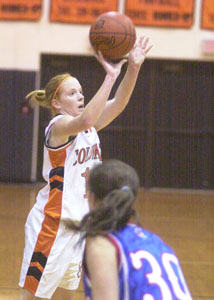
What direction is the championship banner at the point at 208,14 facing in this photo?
toward the camera

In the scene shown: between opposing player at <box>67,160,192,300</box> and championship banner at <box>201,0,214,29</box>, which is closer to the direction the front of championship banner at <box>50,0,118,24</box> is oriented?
the opposing player

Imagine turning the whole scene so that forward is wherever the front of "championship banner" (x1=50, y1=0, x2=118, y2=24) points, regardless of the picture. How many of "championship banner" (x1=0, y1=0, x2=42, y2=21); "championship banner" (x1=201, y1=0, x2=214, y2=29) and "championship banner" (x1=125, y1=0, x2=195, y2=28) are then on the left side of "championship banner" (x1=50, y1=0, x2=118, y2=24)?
2

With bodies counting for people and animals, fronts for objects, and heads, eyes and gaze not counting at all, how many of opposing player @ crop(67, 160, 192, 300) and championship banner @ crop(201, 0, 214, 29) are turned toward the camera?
1

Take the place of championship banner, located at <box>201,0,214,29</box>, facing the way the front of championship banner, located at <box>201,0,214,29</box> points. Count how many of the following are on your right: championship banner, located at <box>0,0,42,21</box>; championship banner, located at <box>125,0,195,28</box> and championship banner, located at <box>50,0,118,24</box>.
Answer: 3

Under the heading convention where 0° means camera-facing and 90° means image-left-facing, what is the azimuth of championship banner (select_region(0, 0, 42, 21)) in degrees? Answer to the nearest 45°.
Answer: approximately 0°

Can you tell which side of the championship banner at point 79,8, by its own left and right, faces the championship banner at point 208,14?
left

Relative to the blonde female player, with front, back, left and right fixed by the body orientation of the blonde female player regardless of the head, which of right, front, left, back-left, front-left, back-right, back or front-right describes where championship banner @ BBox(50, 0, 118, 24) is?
back-left

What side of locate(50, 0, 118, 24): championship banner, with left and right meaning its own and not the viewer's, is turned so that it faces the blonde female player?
front

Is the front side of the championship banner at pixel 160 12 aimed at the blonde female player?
yes

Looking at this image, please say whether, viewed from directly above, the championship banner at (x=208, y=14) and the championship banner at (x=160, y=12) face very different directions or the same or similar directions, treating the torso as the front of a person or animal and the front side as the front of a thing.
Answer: same or similar directions

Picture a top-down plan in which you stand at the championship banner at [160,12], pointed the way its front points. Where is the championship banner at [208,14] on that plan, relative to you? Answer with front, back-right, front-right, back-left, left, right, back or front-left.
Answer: left

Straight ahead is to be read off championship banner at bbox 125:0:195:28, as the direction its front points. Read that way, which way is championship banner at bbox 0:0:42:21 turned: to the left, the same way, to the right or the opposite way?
the same way

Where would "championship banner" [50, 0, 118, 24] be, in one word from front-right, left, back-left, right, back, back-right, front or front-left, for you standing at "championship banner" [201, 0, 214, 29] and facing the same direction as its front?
right

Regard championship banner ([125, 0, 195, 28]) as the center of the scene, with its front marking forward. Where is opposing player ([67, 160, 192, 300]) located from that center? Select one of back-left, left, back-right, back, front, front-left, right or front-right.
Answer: front

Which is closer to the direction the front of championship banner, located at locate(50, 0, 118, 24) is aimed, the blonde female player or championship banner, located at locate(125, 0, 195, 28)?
the blonde female player

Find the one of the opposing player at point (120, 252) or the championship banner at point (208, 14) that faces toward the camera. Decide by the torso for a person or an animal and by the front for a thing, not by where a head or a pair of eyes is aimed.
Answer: the championship banner

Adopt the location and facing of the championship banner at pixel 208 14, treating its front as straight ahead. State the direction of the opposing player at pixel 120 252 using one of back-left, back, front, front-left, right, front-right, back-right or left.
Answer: front

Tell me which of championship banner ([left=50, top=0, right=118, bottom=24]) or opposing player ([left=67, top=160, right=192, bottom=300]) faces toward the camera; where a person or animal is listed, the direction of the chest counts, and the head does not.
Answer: the championship banner

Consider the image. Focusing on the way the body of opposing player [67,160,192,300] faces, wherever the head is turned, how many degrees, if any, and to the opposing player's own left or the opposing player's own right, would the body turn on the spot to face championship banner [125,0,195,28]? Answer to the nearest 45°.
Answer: approximately 45° to the opposing player's own right
